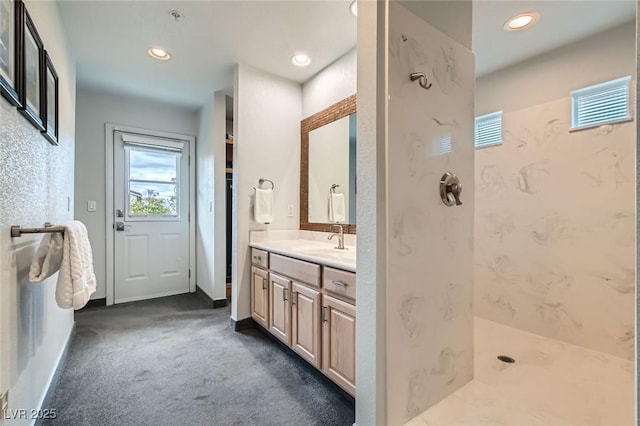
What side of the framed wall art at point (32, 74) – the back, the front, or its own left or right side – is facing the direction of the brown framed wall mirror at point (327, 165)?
front

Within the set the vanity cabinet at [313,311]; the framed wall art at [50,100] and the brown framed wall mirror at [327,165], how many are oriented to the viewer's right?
1

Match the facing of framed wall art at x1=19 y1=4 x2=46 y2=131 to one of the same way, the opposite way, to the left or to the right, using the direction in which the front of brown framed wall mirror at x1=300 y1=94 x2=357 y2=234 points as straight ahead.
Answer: the opposite way

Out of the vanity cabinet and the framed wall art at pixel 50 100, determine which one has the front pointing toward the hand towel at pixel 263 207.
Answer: the framed wall art

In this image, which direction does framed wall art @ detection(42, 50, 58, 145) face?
to the viewer's right

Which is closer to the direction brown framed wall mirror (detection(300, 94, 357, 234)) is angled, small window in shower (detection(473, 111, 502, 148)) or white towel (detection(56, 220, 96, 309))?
the white towel

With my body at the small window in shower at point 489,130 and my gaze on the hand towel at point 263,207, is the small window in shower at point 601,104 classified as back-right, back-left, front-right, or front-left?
back-left

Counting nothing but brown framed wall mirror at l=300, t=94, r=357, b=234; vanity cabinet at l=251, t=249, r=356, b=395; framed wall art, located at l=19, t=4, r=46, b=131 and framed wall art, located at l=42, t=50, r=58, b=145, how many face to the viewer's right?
2

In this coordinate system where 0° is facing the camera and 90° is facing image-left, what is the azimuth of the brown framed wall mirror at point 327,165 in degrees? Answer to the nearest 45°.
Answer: approximately 45°

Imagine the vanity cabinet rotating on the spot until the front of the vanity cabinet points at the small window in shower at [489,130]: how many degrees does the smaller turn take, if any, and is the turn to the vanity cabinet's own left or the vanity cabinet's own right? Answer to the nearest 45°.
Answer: approximately 180°

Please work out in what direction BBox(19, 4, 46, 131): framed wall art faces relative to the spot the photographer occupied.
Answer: facing to the right of the viewer
